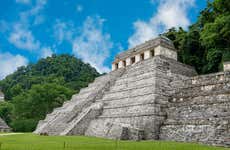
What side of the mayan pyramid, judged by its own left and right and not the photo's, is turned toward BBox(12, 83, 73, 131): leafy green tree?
right

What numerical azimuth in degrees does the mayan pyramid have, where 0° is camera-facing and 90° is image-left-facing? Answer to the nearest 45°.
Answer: approximately 45°
